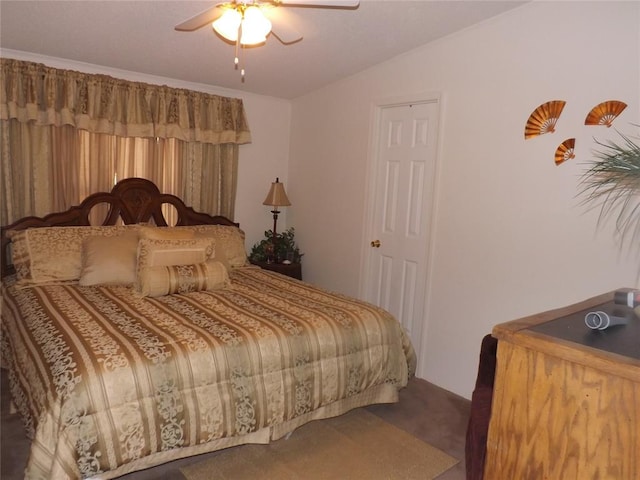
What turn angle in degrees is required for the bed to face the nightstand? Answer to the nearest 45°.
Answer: approximately 90° to its left

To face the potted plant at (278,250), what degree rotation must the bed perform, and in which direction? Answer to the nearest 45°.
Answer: approximately 90° to its left

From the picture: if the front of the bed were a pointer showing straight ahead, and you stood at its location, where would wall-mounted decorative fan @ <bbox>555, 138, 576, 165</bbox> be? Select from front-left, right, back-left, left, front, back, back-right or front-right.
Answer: front-left

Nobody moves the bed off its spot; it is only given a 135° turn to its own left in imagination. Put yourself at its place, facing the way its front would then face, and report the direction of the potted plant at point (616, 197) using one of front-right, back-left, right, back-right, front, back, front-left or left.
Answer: right

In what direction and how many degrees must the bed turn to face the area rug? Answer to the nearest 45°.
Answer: approximately 45° to its left

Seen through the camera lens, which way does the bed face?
facing the viewer and to the right of the viewer

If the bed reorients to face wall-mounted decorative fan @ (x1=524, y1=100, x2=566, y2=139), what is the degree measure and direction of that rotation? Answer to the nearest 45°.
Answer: approximately 45° to its left

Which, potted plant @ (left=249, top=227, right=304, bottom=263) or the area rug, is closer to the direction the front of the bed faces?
the area rug

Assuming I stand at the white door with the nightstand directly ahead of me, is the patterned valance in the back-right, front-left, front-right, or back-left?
front-left

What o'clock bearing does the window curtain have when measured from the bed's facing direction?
The window curtain is roughly at 7 o'clock from the bed.
